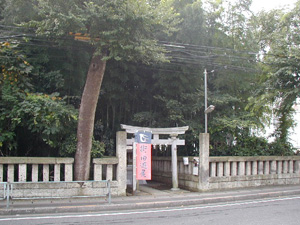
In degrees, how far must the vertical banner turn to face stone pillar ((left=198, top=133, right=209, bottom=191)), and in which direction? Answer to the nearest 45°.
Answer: approximately 90° to its left

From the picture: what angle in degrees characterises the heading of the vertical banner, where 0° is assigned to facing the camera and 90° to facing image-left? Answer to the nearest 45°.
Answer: approximately 0°

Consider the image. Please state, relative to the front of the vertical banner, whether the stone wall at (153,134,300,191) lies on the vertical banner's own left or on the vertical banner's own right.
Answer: on the vertical banner's own left

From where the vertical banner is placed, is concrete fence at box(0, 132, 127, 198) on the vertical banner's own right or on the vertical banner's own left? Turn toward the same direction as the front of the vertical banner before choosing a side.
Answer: on the vertical banner's own right

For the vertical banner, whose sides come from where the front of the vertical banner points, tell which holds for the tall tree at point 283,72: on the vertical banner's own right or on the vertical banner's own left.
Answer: on the vertical banner's own left
